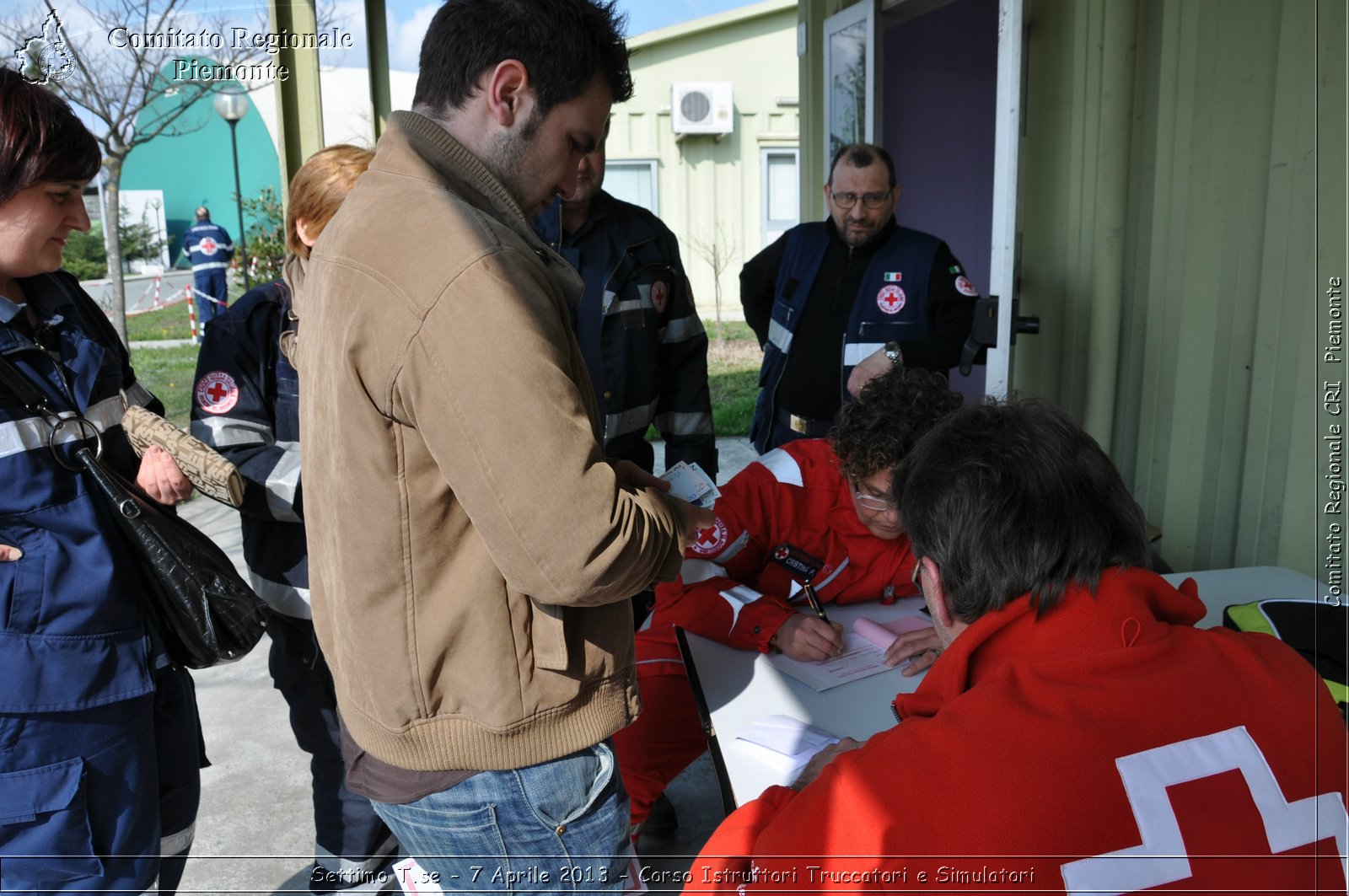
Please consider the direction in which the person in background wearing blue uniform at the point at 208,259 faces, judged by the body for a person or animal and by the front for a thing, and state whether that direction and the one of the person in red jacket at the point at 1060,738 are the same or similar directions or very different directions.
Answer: same or similar directions

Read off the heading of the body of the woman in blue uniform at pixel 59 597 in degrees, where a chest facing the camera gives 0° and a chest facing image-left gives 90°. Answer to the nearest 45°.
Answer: approximately 315°

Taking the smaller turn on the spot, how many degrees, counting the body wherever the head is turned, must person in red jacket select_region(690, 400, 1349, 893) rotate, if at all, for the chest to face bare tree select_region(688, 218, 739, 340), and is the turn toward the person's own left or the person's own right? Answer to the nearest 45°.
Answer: approximately 45° to the person's own right

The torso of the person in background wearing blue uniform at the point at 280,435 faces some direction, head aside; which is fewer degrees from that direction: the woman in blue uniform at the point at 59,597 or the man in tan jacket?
the man in tan jacket

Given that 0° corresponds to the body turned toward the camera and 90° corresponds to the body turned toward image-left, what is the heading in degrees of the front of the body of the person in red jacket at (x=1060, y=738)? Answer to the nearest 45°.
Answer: approximately 135°

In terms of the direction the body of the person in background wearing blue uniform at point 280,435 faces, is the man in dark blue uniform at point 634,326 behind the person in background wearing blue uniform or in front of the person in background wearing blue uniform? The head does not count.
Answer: in front

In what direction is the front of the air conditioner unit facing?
toward the camera

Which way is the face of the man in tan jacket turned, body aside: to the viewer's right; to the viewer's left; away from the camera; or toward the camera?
to the viewer's right

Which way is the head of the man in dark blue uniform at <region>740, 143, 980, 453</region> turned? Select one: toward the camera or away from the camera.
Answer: toward the camera

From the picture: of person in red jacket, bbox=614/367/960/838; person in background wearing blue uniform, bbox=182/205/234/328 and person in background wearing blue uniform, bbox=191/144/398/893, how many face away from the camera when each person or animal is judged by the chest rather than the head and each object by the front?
1

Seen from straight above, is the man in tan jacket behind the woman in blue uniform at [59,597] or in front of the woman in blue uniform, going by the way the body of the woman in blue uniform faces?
in front

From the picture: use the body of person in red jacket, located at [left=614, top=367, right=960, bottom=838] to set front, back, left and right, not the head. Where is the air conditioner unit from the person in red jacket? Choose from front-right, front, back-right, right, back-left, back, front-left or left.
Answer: back-left

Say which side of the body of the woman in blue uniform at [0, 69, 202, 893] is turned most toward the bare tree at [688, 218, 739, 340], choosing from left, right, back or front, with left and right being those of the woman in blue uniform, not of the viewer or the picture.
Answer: left
